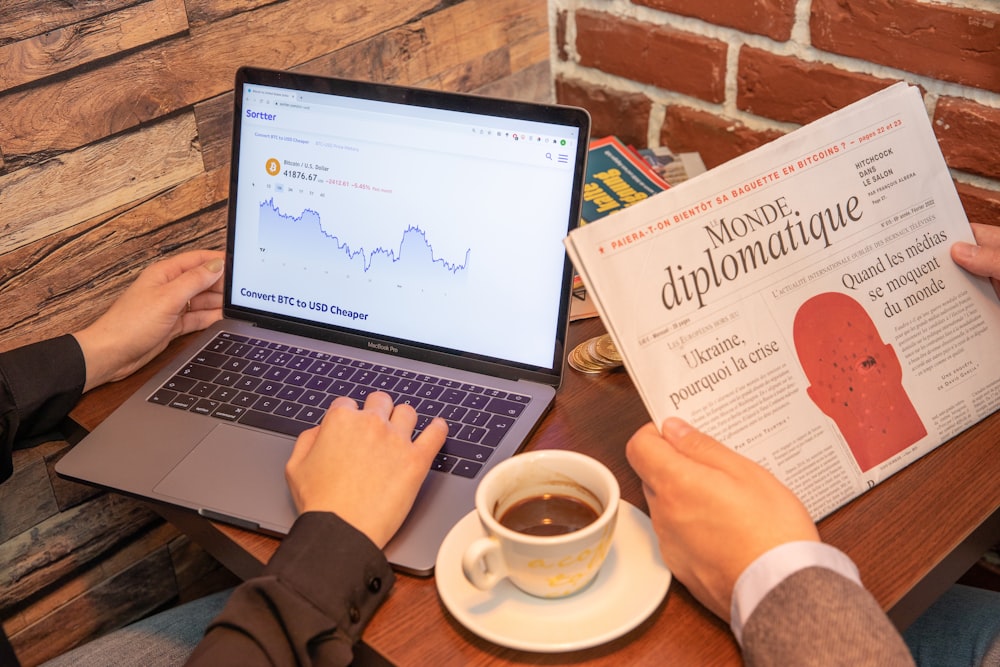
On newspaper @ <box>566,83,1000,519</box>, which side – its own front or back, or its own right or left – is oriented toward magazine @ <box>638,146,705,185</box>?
back

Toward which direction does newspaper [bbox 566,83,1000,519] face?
toward the camera

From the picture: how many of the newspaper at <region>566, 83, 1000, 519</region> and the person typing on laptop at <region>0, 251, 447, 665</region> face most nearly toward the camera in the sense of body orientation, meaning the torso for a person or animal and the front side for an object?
1

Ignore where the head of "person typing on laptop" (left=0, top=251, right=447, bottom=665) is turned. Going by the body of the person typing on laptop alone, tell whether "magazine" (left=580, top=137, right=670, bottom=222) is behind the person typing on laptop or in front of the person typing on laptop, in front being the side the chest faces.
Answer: in front

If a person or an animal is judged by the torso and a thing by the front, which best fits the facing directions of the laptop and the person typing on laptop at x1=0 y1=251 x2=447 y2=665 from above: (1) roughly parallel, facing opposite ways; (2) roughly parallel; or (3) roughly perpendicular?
roughly parallel, facing opposite ways

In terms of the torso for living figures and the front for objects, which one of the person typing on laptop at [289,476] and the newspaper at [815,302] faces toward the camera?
the newspaper

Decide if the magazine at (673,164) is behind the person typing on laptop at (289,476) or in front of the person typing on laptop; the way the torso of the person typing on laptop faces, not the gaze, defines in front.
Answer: in front

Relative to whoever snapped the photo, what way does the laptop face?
facing the viewer and to the left of the viewer

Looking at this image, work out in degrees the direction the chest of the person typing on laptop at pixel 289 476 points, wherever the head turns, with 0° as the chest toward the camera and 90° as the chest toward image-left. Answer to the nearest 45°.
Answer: approximately 225°

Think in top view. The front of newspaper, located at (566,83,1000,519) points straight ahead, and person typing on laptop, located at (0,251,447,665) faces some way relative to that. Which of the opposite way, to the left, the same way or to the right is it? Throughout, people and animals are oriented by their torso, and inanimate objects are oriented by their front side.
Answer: the opposite way
